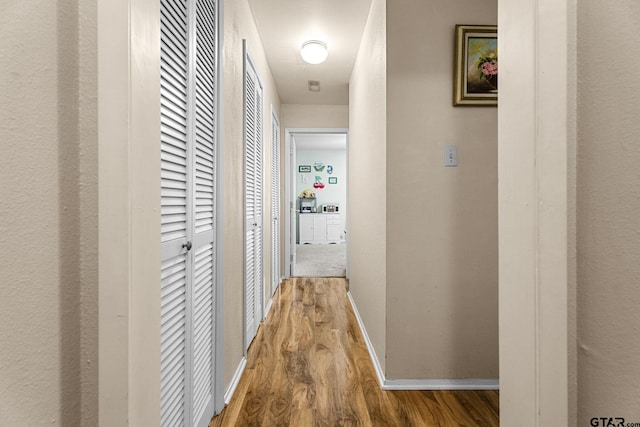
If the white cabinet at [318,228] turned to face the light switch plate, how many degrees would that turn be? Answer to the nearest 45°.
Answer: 0° — it already faces it

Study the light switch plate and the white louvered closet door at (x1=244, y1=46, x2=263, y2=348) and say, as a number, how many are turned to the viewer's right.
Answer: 1

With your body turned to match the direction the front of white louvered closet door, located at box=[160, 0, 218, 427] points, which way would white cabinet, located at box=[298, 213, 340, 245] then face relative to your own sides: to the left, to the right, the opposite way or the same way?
to the right

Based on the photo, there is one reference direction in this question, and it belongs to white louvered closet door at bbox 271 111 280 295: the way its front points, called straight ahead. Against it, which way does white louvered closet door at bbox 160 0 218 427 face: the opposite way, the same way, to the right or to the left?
the same way

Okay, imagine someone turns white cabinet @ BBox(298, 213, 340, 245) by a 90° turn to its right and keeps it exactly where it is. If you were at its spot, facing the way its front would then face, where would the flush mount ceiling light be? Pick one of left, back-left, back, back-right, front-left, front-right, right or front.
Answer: left

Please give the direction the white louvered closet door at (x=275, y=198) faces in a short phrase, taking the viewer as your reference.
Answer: facing to the right of the viewer

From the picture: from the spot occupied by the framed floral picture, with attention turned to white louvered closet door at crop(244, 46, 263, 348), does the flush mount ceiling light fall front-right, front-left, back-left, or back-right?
front-right

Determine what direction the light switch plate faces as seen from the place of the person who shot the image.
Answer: facing the viewer

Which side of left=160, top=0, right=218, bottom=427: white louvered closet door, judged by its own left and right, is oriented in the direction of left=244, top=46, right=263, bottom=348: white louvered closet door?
left

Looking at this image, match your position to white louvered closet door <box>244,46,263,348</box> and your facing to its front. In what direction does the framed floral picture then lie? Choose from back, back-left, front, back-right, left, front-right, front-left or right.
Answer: front-right

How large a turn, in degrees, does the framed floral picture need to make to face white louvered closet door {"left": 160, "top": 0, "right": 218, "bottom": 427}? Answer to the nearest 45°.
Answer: approximately 45° to its right

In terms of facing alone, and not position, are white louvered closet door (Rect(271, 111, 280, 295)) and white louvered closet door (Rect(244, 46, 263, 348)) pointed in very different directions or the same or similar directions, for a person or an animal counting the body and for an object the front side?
same or similar directions

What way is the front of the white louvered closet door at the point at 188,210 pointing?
to the viewer's right

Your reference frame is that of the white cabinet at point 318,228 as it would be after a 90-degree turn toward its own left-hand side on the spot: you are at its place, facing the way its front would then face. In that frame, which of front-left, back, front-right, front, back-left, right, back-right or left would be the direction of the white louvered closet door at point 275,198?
right
